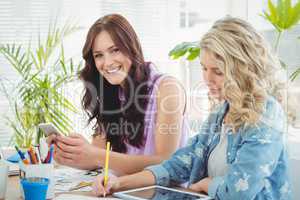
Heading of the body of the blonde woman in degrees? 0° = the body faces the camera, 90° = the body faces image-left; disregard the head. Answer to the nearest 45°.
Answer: approximately 45°

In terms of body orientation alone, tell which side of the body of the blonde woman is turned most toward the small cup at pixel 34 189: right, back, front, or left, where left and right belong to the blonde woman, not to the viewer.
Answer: front

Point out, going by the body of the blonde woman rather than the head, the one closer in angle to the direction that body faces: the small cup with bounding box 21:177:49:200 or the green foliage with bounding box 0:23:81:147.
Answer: the small cup

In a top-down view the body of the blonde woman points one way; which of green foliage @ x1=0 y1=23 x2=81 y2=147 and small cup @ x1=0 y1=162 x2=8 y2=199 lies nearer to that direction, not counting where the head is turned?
the small cup

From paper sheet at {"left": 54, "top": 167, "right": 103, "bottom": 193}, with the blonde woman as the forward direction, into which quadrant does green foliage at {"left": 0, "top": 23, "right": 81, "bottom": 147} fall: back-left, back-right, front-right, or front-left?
back-left

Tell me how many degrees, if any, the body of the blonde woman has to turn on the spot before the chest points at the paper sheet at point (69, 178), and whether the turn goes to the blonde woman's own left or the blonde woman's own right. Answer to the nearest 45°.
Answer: approximately 45° to the blonde woman's own right

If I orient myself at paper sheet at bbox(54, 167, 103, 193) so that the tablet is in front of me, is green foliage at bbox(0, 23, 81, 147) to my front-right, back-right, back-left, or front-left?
back-left

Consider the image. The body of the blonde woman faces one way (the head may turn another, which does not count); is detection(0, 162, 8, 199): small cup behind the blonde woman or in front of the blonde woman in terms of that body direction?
in front

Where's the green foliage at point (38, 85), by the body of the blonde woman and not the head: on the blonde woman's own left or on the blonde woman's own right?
on the blonde woman's own right

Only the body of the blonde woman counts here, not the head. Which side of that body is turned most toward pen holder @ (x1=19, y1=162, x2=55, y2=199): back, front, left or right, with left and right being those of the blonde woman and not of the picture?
front

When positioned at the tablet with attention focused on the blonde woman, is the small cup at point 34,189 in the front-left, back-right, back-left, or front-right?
back-left
